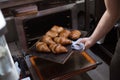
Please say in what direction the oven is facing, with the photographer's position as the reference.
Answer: facing the viewer and to the right of the viewer
